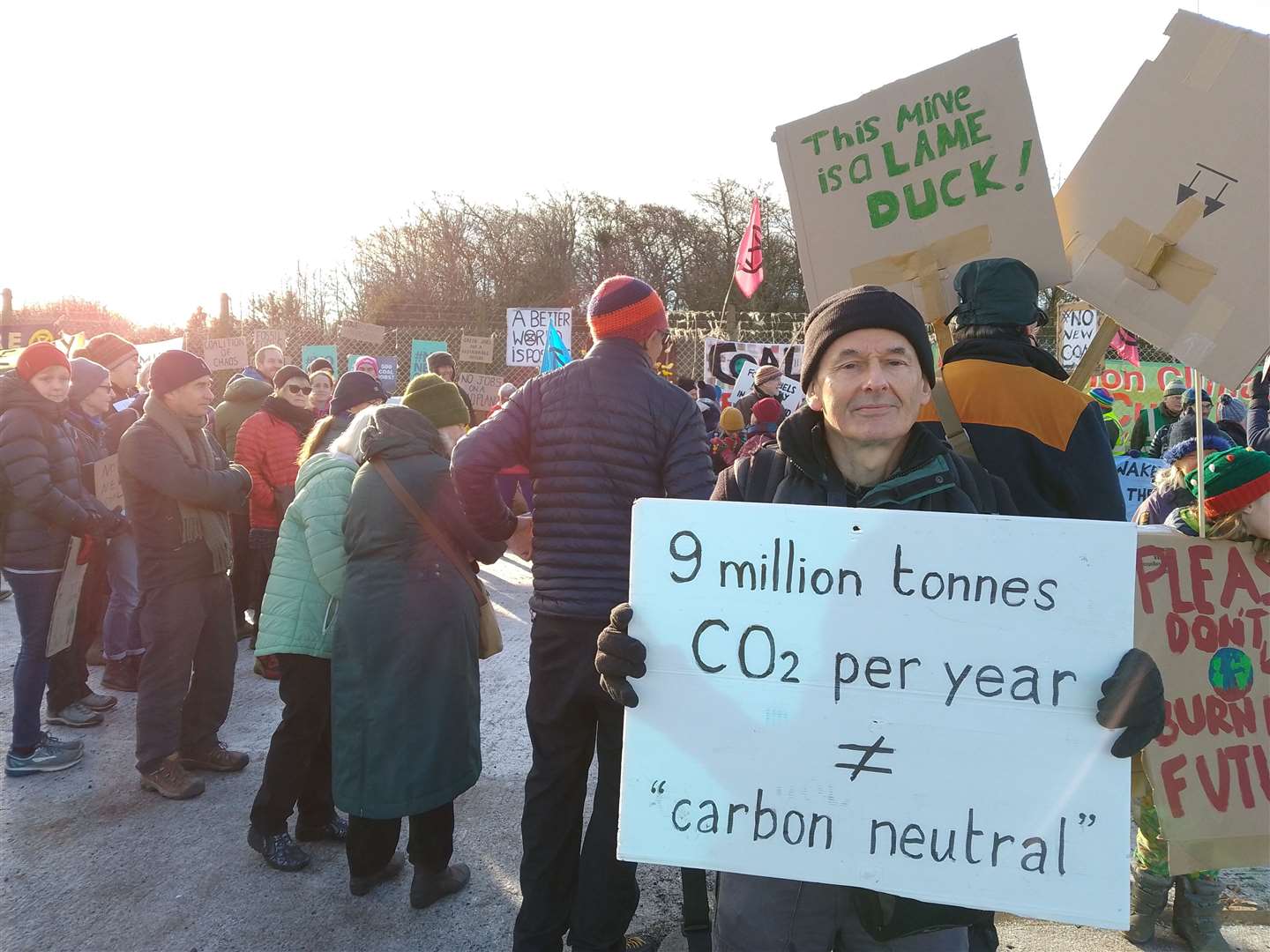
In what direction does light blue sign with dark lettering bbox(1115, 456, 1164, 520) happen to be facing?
toward the camera

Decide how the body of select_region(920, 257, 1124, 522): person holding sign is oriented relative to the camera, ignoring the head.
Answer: away from the camera

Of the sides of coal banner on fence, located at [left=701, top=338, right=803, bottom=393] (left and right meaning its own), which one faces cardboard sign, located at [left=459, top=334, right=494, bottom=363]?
right

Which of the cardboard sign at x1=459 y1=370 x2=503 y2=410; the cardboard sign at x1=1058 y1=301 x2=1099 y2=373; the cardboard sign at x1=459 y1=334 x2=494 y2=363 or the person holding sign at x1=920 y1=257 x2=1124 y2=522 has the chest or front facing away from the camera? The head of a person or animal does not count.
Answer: the person holding sign

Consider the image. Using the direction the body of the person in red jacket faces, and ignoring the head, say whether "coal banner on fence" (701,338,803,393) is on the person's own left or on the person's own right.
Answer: on the person's own left

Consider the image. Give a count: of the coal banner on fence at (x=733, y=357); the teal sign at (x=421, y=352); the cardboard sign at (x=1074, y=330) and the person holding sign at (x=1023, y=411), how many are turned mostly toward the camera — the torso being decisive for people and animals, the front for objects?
3

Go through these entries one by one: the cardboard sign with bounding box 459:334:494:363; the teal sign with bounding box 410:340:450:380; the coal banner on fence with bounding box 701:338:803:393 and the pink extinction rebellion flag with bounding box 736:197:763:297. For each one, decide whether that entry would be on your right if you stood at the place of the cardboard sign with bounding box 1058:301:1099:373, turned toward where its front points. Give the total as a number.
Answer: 4

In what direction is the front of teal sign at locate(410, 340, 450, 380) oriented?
toward the camera

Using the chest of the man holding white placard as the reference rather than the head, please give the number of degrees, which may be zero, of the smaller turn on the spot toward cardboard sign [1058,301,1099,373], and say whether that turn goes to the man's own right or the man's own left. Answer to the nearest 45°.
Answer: approximately 180°

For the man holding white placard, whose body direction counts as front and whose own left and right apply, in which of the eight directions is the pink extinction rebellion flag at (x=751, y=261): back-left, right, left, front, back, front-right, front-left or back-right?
back

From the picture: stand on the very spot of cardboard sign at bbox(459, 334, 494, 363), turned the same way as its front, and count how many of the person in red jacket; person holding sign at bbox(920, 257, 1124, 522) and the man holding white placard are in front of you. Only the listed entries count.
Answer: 3

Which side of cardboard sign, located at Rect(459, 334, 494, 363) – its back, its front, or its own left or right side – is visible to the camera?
front

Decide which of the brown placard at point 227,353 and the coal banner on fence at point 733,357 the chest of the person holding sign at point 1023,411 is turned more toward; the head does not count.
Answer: the coal banner on fence

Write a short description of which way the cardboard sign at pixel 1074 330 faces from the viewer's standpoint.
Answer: facing the viewer
